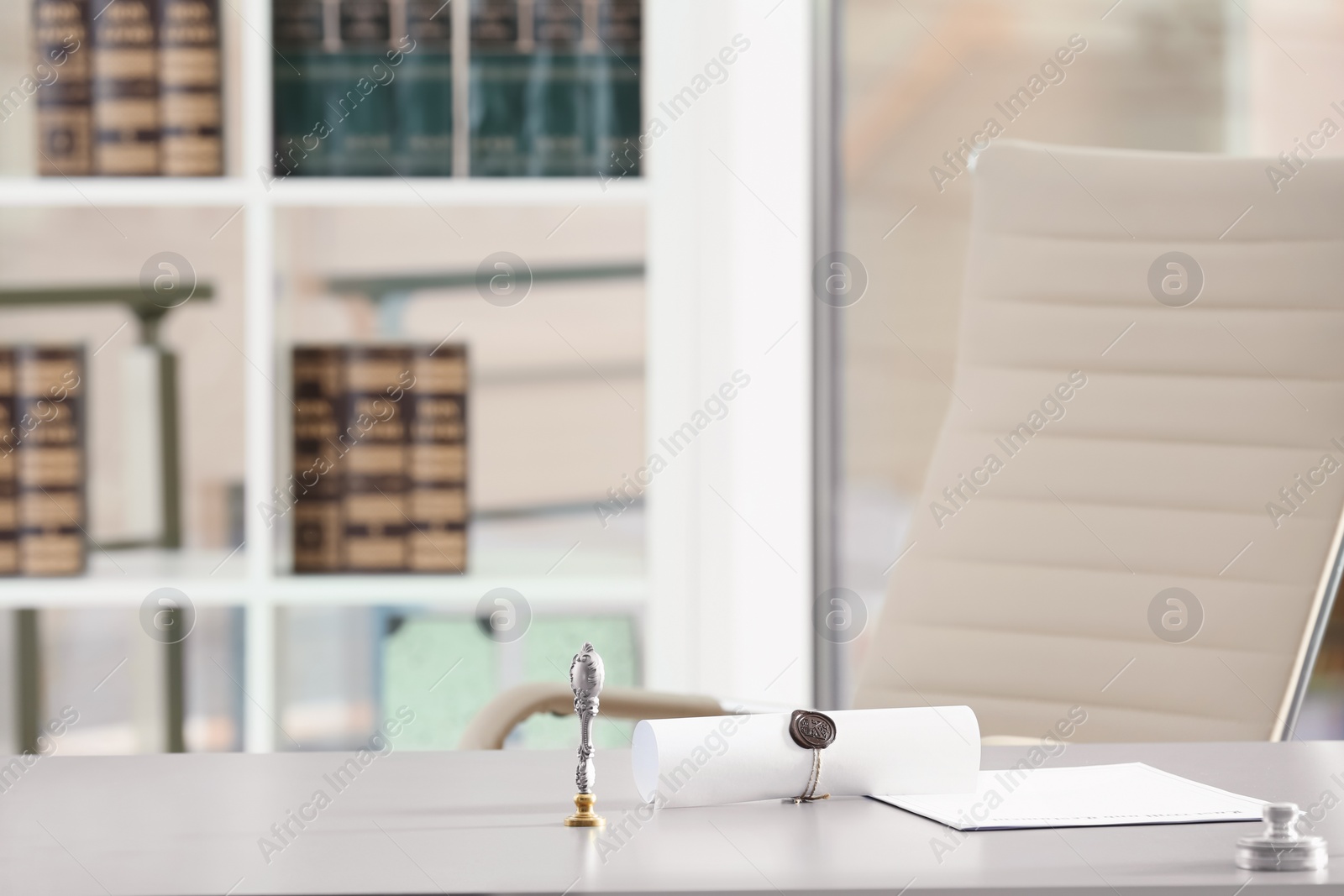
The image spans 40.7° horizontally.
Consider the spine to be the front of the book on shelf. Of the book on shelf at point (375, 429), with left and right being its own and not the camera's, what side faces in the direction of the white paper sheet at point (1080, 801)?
front

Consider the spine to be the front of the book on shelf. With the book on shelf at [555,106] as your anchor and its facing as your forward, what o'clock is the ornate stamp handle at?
The ornate stamp handle is roughly at 12 o'clock from the book on shelf.
